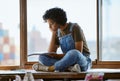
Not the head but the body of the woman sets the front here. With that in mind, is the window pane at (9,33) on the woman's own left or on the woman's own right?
on the woman's own right

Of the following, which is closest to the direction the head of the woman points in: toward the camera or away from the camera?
toward the camera

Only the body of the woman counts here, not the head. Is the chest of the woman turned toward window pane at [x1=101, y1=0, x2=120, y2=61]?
no

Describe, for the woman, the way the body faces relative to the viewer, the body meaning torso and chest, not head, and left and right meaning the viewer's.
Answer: facing the viewer and to the left of the viewer
